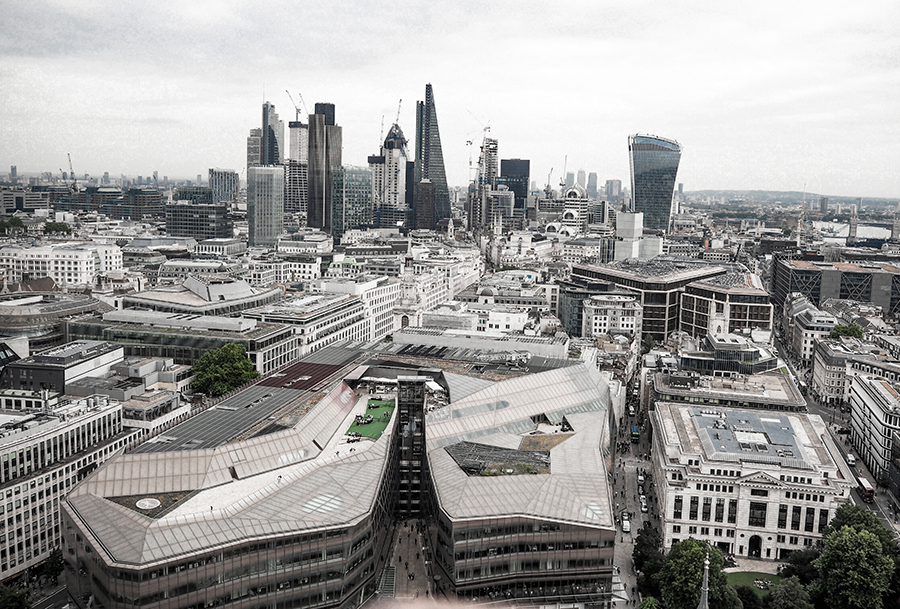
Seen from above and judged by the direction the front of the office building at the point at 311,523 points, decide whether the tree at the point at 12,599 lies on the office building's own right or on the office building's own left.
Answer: on the office building's own right

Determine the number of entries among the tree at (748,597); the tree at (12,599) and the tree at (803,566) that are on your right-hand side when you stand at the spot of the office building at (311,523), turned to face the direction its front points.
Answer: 1

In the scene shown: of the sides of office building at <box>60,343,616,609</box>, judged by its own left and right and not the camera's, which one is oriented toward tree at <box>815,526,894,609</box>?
left

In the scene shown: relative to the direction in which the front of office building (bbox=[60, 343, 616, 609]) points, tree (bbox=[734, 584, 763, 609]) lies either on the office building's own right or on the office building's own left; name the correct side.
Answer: on the office building's own left

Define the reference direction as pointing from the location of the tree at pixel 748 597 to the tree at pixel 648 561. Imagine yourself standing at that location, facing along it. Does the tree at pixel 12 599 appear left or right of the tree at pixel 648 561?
left

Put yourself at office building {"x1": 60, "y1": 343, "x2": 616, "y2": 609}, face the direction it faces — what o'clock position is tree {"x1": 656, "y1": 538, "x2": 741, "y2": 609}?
The tree is roughly at 9 o'clock from the office building.

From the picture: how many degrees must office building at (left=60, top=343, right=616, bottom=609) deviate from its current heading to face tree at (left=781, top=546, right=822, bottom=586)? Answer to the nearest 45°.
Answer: approximately 90° to its left

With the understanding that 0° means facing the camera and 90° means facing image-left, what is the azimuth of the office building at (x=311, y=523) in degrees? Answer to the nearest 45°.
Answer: approximately 0°

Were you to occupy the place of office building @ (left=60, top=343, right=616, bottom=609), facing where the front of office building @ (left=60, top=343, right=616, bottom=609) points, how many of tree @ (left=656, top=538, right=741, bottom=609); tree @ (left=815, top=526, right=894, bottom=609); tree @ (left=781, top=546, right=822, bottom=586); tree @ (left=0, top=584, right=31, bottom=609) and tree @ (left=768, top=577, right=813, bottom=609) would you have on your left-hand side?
4

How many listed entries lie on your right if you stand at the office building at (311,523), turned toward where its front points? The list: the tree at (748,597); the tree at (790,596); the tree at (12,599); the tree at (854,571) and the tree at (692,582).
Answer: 1

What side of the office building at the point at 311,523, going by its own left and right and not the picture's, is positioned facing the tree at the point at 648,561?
left

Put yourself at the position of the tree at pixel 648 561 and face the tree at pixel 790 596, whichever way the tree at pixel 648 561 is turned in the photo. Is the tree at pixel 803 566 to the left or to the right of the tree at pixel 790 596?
left

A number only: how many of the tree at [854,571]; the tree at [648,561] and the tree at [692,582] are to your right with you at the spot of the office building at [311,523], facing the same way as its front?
0
